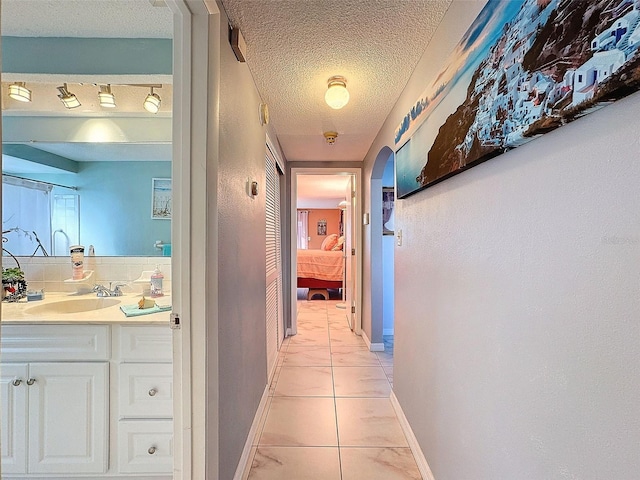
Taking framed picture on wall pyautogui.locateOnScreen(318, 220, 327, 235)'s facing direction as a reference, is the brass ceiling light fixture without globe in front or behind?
in front

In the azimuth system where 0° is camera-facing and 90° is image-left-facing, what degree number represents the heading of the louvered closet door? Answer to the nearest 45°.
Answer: approximately 270°

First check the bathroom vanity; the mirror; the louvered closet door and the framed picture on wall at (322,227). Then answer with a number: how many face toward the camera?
3

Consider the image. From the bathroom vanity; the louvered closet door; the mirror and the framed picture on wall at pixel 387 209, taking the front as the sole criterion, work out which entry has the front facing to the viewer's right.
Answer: the louvered closet door

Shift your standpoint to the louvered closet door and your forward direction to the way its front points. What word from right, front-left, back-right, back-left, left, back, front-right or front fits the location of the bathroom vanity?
back-right

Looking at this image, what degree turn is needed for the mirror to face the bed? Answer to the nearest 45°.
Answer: approximately 135° to its left

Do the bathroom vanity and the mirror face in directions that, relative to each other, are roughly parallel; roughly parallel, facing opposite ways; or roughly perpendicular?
roughly parallel

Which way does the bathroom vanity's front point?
toward the camera

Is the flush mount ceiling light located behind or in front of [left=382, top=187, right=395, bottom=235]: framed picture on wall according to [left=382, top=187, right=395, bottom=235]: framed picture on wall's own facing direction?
in front

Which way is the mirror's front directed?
toward the camera

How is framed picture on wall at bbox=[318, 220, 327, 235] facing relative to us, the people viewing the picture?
facing the viewer

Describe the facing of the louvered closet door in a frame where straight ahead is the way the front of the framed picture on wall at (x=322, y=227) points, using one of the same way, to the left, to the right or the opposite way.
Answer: to the left
